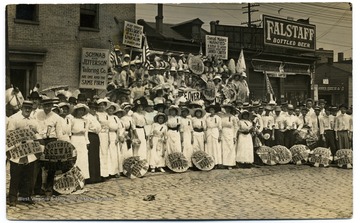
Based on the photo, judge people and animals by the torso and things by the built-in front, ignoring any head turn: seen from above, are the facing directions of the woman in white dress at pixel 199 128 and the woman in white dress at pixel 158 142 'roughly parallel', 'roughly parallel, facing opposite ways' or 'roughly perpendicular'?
roughly parallel

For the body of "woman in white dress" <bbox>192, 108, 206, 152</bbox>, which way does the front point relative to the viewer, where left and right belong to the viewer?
facing the viewer

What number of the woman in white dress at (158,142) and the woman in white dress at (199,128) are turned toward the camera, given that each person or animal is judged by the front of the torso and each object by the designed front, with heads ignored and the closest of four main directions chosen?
2

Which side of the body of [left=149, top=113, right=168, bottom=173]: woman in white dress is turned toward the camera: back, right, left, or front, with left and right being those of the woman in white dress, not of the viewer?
front

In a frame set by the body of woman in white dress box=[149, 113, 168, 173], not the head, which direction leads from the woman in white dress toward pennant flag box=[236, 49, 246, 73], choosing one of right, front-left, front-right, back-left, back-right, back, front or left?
left

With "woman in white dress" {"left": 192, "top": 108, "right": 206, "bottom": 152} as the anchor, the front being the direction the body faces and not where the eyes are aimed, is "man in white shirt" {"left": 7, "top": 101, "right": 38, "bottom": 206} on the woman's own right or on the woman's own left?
on the woman's own right

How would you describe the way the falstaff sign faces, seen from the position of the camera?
facing the viewer and to the right of the viewer

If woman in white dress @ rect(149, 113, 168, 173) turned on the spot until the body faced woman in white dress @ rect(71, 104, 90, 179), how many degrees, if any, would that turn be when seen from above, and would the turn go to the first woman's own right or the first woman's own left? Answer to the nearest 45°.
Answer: approximately 90° to the first woman's own right
